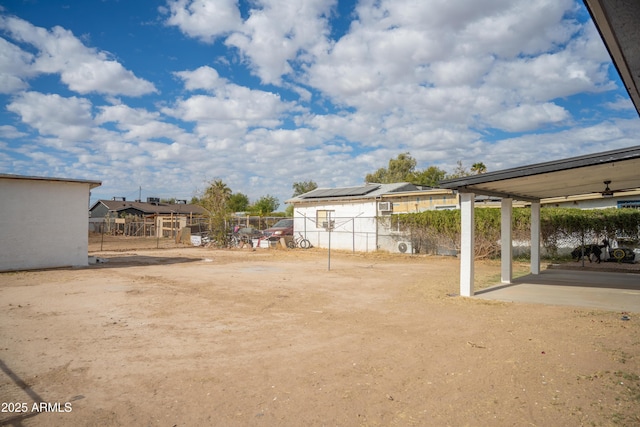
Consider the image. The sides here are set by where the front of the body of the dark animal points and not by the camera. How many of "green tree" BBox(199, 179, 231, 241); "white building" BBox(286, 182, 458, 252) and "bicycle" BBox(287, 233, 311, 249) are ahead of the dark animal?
3

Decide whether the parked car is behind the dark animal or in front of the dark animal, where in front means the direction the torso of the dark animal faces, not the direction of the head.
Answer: in front

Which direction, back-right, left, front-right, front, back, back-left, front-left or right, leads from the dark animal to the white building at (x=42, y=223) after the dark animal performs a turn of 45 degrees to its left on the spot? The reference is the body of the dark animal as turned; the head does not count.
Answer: front

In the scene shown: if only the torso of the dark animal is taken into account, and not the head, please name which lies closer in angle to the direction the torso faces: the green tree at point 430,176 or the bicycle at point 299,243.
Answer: the bicycle

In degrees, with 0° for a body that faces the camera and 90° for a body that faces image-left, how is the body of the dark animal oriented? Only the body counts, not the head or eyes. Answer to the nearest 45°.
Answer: approximately 90°

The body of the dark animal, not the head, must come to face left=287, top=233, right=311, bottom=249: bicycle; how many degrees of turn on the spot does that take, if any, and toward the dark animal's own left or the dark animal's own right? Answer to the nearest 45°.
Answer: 0° — it already faces it

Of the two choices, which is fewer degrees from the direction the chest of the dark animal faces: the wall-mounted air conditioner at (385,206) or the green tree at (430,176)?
the wall-mounted air conditioner

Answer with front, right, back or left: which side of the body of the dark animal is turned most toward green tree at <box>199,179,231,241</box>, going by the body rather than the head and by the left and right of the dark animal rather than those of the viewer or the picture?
front

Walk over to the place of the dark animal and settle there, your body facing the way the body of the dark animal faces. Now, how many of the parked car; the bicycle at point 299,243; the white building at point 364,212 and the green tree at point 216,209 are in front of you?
4

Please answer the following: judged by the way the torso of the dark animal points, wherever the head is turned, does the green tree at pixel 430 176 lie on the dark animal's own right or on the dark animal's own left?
on the dark animal's own right

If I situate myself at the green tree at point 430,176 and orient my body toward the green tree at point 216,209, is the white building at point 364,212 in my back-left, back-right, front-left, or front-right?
front-left

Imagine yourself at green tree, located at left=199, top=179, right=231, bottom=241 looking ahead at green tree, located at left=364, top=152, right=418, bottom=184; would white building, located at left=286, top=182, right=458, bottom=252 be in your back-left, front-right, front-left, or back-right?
front-right

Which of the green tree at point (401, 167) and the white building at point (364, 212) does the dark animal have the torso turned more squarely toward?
the white building

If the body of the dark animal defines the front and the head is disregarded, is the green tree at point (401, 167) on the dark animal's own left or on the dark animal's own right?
on the dark animal's own right

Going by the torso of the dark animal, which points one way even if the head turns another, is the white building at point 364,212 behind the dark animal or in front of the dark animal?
in front

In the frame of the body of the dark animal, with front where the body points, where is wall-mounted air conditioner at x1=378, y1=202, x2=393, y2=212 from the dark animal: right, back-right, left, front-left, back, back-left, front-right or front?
front
